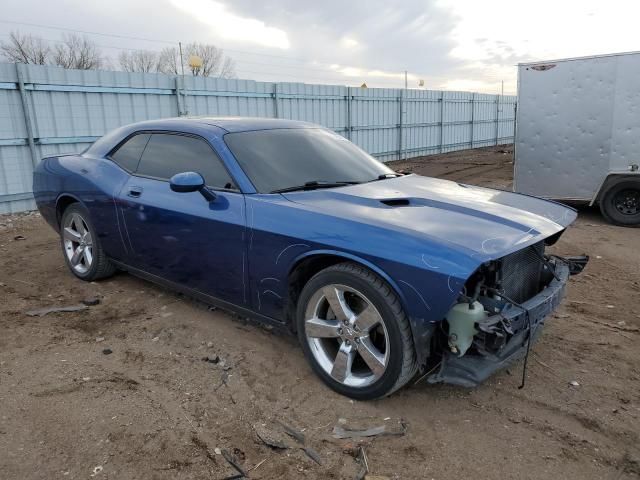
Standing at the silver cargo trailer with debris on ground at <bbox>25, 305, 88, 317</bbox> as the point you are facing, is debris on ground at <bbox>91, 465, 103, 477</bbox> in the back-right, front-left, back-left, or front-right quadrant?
front-left

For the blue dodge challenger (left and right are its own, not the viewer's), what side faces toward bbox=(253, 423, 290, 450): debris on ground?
right

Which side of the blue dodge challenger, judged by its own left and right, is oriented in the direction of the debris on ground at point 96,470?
right

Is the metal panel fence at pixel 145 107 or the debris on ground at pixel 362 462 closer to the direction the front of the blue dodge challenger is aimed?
the debris on ground

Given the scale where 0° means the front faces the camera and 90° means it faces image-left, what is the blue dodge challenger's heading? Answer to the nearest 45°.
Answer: approximately 315°

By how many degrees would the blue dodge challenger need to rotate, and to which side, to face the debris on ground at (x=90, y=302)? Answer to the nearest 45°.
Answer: approximately 180°

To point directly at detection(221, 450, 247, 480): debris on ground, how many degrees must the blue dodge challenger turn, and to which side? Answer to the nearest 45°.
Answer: approximately 90° to its right

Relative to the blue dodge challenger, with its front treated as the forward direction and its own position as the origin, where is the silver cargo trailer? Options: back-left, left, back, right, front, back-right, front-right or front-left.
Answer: left
